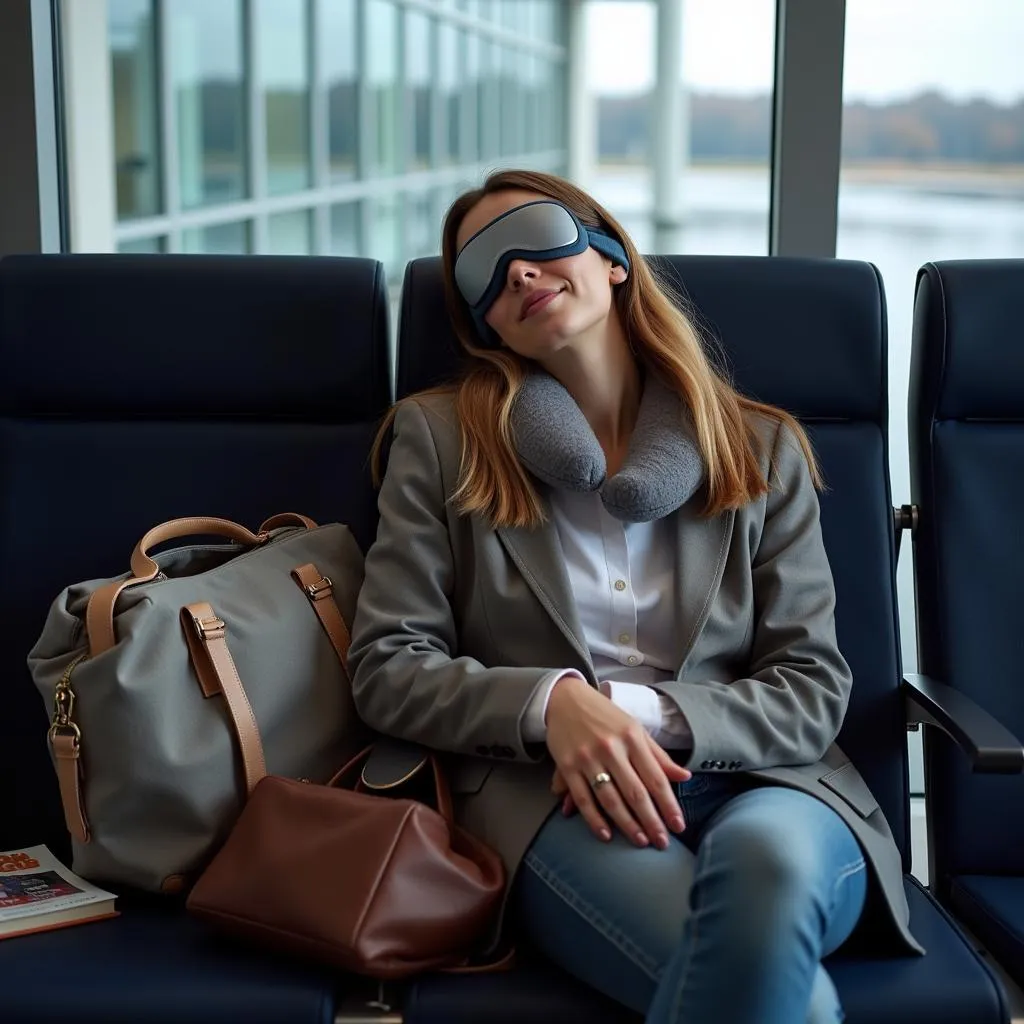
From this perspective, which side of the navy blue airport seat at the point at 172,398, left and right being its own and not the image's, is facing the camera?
front

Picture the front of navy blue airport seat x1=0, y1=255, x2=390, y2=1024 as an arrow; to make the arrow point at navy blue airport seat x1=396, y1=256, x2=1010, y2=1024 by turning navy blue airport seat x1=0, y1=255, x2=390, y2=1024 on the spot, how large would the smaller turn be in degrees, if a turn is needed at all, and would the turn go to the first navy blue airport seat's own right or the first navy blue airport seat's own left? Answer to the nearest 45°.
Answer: approximately 90° to the first navy blue airport seat's own left

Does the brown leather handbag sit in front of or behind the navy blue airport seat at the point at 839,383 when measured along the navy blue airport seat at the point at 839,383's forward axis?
in front

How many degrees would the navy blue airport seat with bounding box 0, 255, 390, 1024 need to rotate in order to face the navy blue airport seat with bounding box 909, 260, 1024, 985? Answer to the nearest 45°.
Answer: approximately 90° to its left

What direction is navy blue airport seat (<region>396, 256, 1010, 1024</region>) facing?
toward the camera

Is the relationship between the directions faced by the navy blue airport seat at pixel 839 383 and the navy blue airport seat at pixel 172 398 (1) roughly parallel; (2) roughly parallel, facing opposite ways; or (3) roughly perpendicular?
roughly parallel

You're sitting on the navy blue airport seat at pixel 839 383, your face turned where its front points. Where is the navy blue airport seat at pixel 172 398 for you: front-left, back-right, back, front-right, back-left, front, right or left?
right

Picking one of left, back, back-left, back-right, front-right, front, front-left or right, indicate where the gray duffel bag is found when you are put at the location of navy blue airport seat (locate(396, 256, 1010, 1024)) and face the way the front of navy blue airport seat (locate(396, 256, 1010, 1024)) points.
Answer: front-right

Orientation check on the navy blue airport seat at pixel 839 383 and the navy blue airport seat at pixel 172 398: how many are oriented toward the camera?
2
